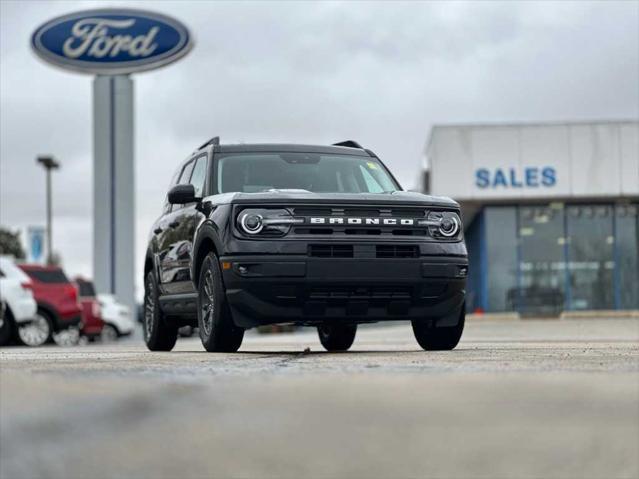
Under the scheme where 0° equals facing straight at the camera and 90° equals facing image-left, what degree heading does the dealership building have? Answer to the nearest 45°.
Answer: approximately 0°

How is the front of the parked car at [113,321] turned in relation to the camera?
facing the viewer and to the right of the viewer

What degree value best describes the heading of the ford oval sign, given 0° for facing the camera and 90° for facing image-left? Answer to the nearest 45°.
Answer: approximately 0°

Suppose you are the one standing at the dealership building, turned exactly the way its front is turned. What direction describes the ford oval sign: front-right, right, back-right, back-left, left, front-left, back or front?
right

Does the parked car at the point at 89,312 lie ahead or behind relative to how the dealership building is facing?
ahead

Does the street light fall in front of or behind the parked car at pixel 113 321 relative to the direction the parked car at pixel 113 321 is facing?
behind

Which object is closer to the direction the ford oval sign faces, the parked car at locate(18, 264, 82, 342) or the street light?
the parked car

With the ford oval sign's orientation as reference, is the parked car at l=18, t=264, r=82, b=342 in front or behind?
in front

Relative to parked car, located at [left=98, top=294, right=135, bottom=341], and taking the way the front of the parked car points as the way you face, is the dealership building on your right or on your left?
on your left

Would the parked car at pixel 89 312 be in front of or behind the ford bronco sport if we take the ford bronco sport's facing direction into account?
behind

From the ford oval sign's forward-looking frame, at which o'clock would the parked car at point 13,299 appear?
The parked car is roughly at 12 o'clock from the ford oval sign.

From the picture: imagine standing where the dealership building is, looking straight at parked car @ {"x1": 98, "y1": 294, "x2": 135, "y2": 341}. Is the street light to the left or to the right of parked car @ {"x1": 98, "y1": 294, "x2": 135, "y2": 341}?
right
